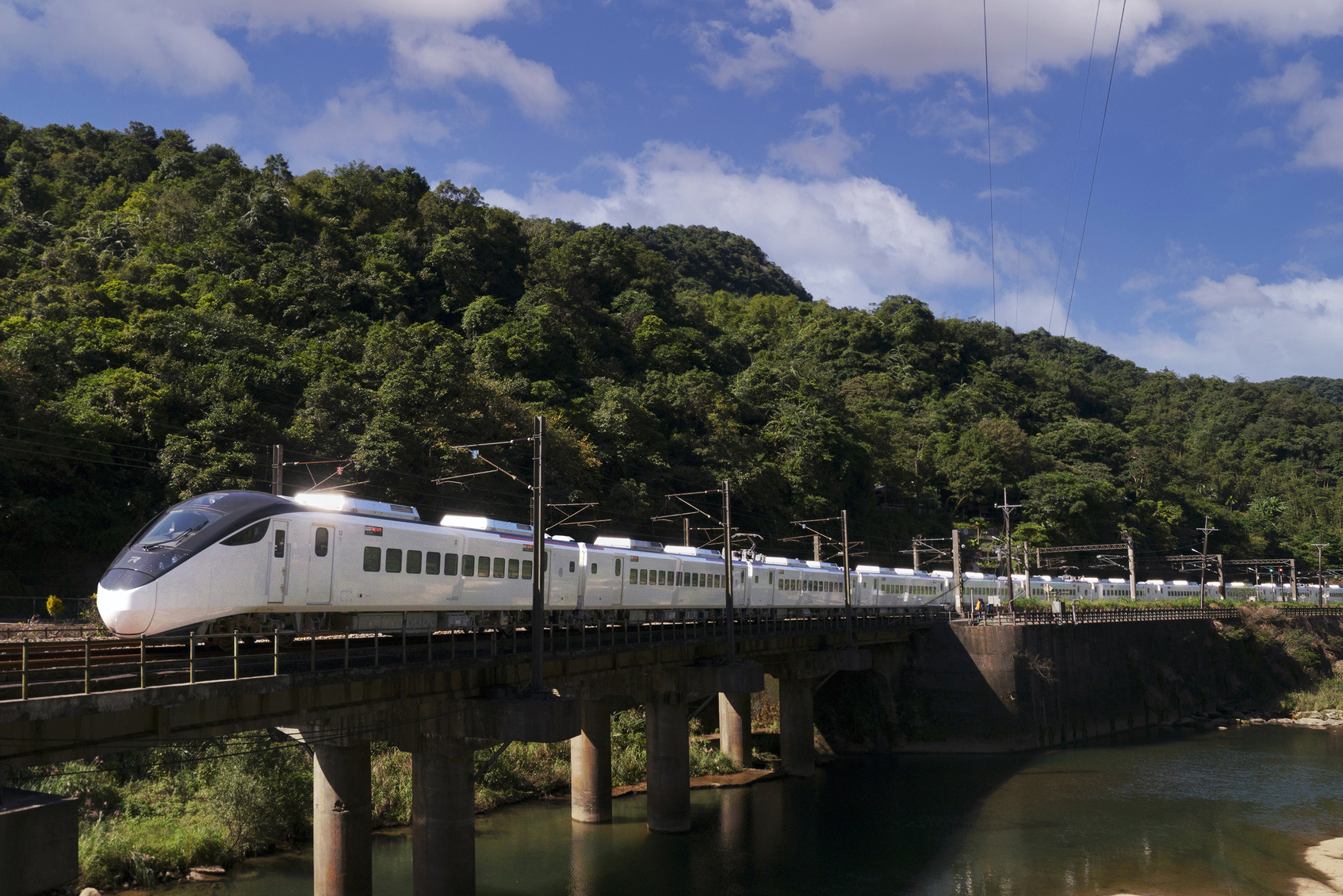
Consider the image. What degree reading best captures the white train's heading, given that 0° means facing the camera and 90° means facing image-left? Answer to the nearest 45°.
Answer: approximately 45°
